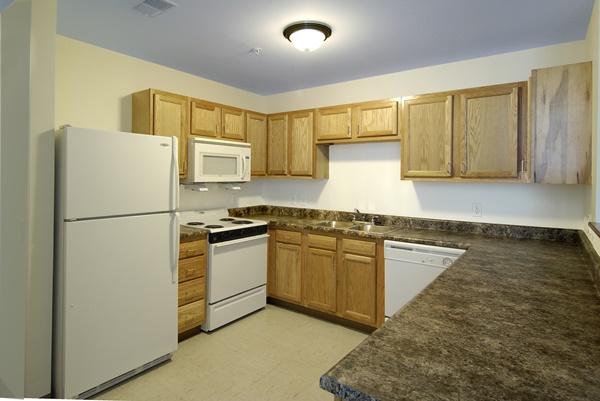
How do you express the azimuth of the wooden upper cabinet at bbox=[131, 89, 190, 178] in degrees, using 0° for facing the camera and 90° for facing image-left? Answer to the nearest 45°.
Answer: approximately 315°

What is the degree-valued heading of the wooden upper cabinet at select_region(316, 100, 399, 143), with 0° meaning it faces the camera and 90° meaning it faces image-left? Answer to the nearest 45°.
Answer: approximately 45°

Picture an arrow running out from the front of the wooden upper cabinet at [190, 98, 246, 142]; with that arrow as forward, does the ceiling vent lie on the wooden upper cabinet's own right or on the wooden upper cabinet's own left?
on the wooden upper cabinet's own right

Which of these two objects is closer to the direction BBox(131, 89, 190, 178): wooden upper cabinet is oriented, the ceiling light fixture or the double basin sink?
the ceiling light fixture

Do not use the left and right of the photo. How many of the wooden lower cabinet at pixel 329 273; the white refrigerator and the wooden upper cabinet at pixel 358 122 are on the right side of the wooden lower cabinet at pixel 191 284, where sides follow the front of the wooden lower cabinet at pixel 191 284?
1

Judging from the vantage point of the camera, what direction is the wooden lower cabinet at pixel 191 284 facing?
facing the viewer and to the right of the viewer

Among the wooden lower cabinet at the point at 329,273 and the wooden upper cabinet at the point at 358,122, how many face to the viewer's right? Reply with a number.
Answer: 0

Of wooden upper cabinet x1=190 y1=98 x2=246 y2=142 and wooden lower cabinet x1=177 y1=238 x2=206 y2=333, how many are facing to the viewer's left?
0
